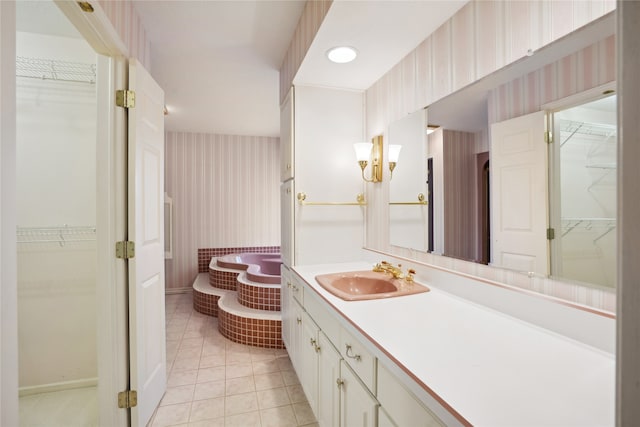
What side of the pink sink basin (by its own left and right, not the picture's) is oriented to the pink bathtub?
right

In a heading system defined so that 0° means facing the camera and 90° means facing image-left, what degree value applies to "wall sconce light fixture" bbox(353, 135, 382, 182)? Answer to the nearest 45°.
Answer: approximately 45°

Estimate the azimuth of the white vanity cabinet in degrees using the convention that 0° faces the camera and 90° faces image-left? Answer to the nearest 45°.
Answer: approximately 45°
